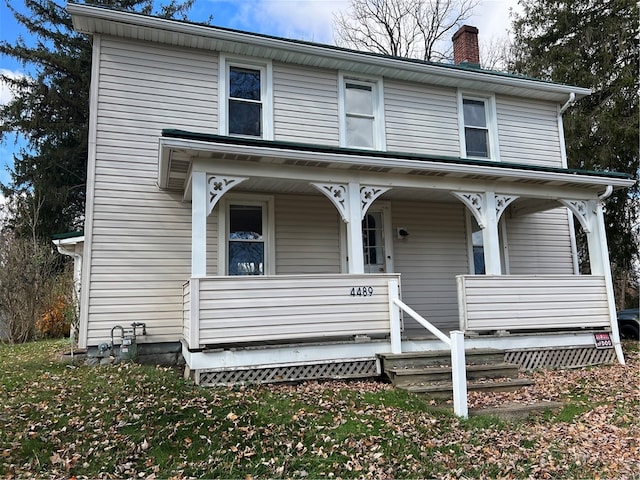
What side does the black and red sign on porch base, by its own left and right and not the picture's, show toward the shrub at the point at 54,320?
right

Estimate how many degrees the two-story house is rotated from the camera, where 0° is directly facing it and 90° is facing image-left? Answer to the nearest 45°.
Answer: approximately 0°

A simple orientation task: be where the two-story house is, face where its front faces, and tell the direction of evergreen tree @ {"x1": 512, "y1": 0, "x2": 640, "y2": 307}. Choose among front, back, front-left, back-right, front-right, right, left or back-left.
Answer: back-left

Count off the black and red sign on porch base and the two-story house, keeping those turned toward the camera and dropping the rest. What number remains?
2

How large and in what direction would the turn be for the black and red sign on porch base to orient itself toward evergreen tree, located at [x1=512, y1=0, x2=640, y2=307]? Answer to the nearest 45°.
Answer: approximately 180°

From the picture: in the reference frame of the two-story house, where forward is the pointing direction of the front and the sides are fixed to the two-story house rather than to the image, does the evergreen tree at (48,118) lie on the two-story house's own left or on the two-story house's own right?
on the two-story house's own right

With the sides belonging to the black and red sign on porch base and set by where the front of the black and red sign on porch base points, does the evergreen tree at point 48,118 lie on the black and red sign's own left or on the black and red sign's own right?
on the black and red sign's own right

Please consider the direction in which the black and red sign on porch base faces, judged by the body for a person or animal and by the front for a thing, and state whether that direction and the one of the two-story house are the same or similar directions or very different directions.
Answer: same or similar directions

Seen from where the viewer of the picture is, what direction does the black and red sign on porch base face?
facing the viewer
